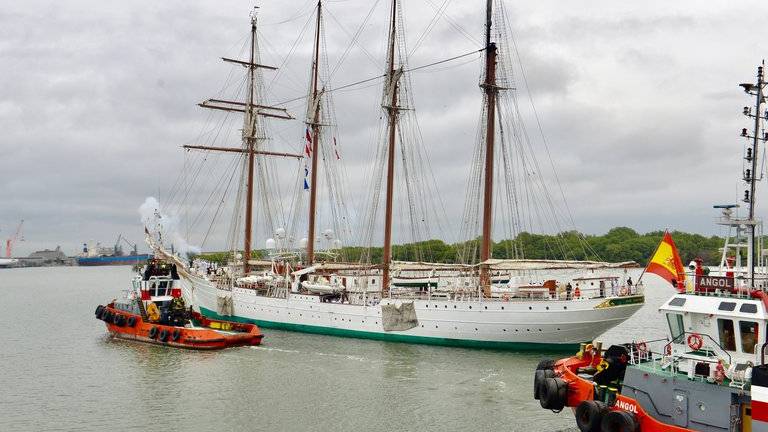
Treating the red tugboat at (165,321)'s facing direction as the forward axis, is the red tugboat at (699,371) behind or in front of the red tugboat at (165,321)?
behind

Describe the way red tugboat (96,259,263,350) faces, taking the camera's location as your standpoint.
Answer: facing away from the viewer and to the left of the viewer

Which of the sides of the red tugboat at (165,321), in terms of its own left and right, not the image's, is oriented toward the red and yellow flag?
back
